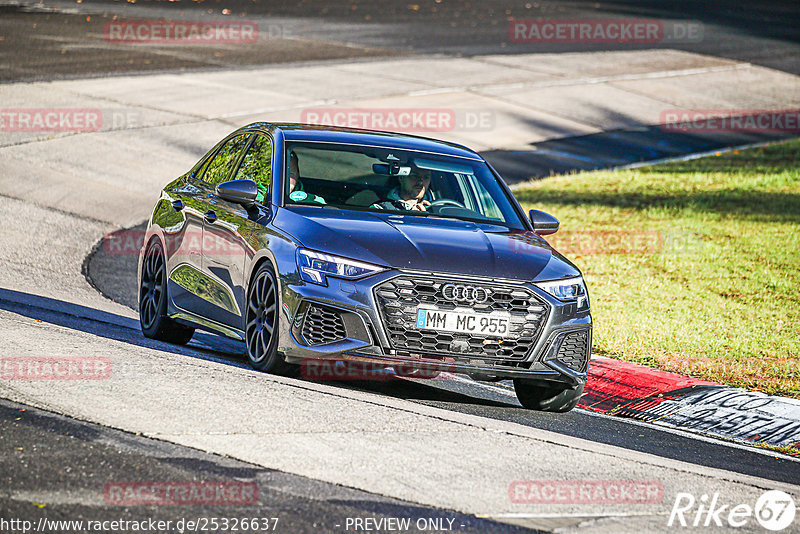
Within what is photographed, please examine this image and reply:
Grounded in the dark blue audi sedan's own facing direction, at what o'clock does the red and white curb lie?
The red and white curb is roughly at 10 o'clock from the dark blue audi sedan.

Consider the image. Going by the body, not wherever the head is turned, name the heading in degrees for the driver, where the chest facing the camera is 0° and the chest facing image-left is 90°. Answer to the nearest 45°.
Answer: approximately 315°

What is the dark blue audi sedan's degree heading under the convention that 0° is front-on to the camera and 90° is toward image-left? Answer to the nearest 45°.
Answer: approximately 315°
